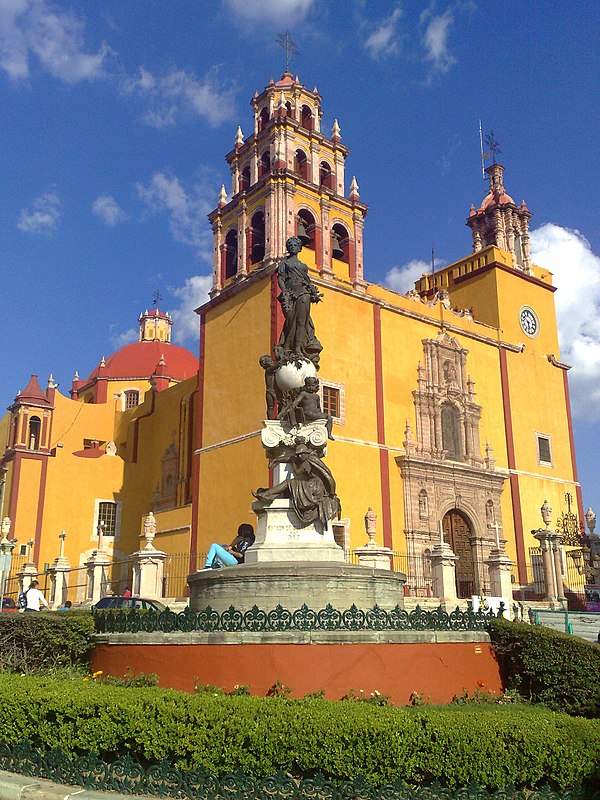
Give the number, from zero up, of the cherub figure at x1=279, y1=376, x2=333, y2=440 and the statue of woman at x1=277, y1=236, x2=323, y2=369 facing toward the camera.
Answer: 2

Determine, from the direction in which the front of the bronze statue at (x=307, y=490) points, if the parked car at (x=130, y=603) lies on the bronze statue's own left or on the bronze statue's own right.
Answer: on the bronze statue's own right

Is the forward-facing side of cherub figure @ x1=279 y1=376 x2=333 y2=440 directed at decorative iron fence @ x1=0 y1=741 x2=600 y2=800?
yes

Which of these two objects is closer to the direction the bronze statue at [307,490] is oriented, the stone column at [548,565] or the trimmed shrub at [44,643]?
the trimmed shrub

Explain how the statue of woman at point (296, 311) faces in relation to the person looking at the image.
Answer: facing the viewer

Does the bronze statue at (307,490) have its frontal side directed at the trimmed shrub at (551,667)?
no

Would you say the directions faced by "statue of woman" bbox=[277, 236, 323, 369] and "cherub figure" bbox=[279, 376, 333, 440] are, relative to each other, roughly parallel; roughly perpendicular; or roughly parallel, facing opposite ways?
roughly parallel

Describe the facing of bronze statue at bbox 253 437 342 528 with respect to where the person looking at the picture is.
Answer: facing the viewer and to the left of the viewer

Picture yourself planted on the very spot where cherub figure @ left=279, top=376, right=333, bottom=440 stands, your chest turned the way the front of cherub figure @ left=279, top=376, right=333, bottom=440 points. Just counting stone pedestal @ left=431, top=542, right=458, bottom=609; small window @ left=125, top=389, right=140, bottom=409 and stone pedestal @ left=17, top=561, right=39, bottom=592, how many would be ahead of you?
0

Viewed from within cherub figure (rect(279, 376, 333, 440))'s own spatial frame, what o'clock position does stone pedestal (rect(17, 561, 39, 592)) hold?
The stone pedestal is roughly at 5 o'clock from the cherub figure.

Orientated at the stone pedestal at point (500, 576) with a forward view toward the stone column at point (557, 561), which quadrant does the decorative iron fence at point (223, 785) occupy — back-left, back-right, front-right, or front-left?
back-right
